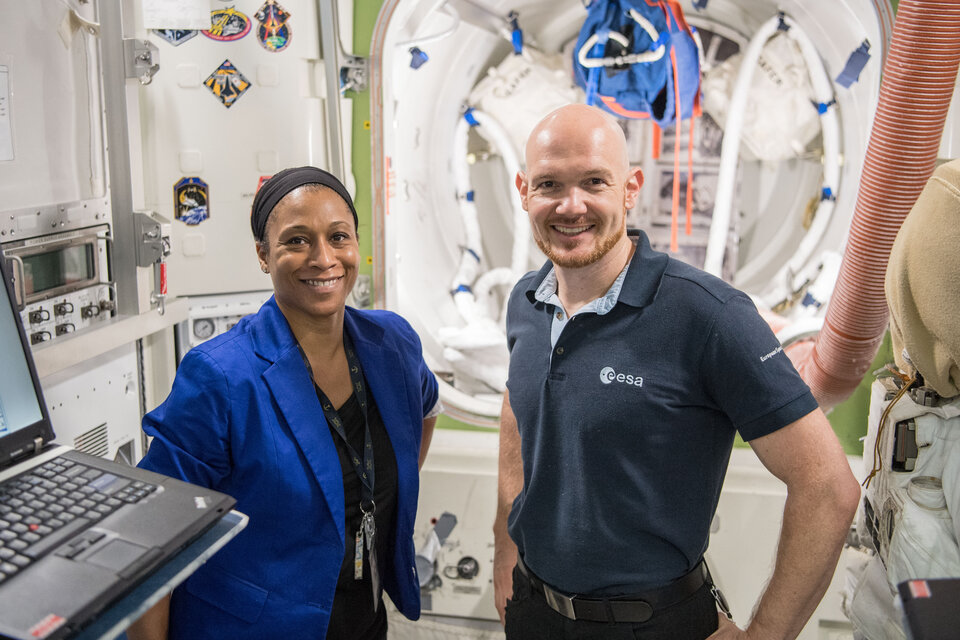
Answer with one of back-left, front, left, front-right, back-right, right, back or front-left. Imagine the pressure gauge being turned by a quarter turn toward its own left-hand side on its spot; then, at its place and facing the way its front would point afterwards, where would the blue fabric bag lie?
front

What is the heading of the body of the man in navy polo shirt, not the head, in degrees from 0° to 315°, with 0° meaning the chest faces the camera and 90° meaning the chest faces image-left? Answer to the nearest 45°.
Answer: approximately 45°

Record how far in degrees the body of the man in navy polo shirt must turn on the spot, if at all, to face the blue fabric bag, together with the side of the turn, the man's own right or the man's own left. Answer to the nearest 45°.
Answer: approximately 135° to the man's own right

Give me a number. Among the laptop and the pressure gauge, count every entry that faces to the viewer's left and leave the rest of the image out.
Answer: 0

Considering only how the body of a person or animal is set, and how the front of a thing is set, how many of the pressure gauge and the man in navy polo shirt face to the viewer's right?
0

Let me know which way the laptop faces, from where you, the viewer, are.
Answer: facing the viewer and to the right of the viewer

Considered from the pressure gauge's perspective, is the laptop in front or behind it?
in front
